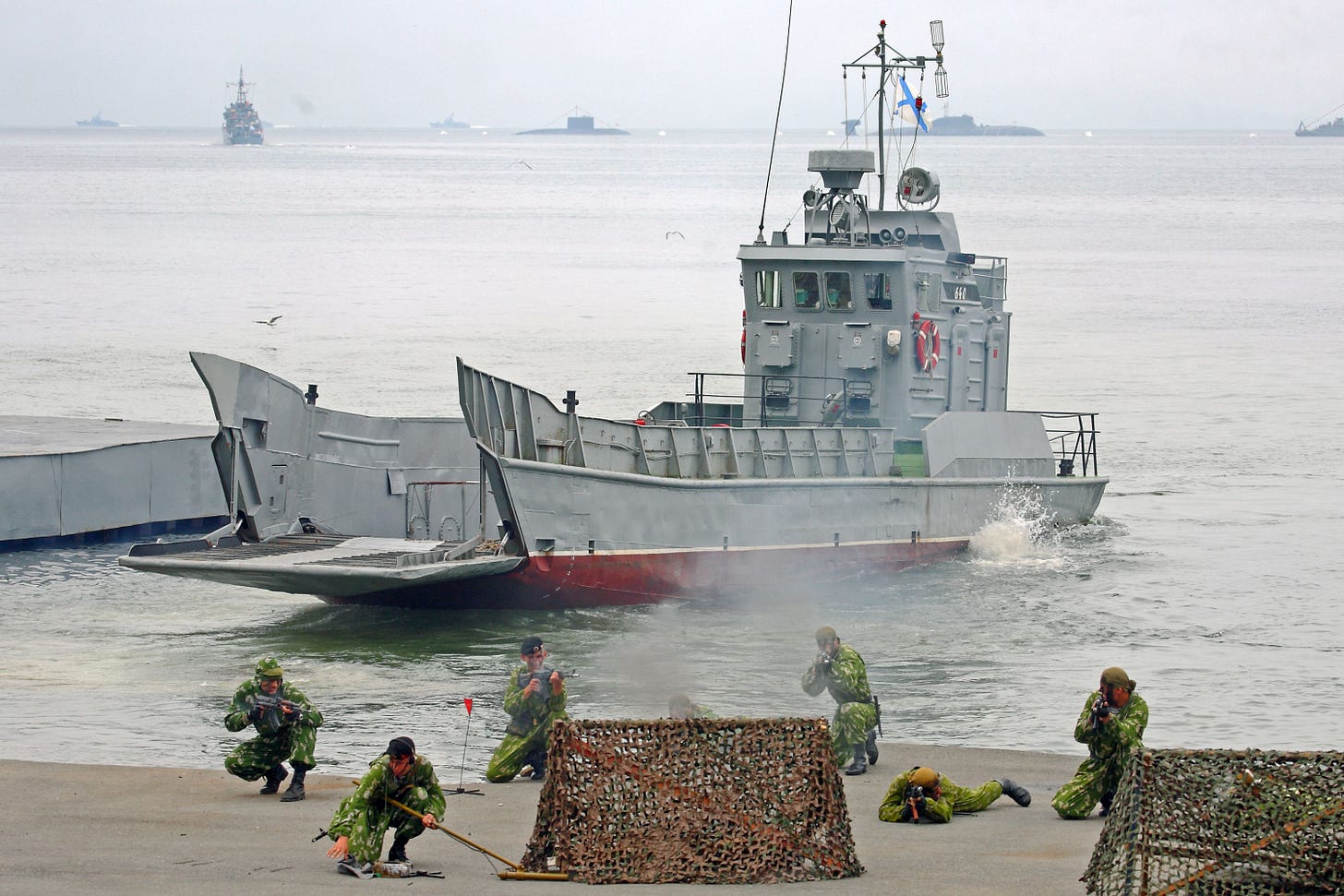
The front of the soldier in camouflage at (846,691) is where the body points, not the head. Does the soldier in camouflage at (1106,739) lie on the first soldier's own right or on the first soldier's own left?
on the first soldier's own left

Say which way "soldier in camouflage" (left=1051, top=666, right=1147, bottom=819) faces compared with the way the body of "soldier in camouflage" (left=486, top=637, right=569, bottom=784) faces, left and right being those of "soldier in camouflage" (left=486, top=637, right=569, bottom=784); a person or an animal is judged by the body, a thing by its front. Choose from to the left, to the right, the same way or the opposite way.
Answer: to the right

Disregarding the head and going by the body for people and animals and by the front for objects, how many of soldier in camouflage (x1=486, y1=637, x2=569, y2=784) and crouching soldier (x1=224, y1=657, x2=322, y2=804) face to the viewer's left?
0

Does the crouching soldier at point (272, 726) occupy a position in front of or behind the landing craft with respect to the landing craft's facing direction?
in front

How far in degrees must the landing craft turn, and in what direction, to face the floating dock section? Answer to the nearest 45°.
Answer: approximately 45° to its right

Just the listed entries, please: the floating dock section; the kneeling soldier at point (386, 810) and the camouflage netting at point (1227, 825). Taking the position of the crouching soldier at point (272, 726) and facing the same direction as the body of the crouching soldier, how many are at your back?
1

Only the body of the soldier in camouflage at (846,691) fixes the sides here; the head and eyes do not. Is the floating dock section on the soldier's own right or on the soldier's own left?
on the soldier's own right

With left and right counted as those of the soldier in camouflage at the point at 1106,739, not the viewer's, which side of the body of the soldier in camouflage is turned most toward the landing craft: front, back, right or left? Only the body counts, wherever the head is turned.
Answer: right

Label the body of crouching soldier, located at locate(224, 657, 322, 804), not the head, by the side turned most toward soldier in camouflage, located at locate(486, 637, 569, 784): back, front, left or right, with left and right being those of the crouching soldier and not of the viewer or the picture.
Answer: left

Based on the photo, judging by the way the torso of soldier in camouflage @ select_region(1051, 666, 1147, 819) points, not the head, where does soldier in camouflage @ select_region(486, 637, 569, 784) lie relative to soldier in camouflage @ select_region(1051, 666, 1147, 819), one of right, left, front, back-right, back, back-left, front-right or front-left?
front-right

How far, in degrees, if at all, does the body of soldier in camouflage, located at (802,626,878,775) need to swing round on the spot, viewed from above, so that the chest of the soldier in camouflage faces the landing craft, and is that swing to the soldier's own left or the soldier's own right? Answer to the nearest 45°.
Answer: approximately 135° to the soldier's own right

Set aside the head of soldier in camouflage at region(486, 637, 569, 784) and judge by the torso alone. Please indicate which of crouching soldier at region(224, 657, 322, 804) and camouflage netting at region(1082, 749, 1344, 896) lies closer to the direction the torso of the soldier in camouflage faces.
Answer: the camouflage netting

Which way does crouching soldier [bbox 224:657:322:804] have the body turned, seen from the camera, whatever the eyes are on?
toward the camera
